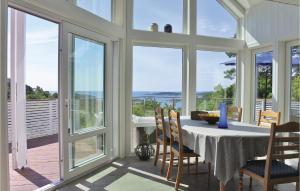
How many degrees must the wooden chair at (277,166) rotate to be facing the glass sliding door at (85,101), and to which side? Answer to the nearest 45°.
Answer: approximately 45° to its left

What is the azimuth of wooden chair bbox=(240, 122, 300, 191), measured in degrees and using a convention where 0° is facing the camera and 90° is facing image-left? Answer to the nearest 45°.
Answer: approximately 135°

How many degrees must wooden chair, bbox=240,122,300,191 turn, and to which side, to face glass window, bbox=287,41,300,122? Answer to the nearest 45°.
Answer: approximately 45° to its right

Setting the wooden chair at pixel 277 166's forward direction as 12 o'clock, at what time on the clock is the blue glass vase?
The blue glass vase is roughly at 12 o'clock from the wooden chair.
